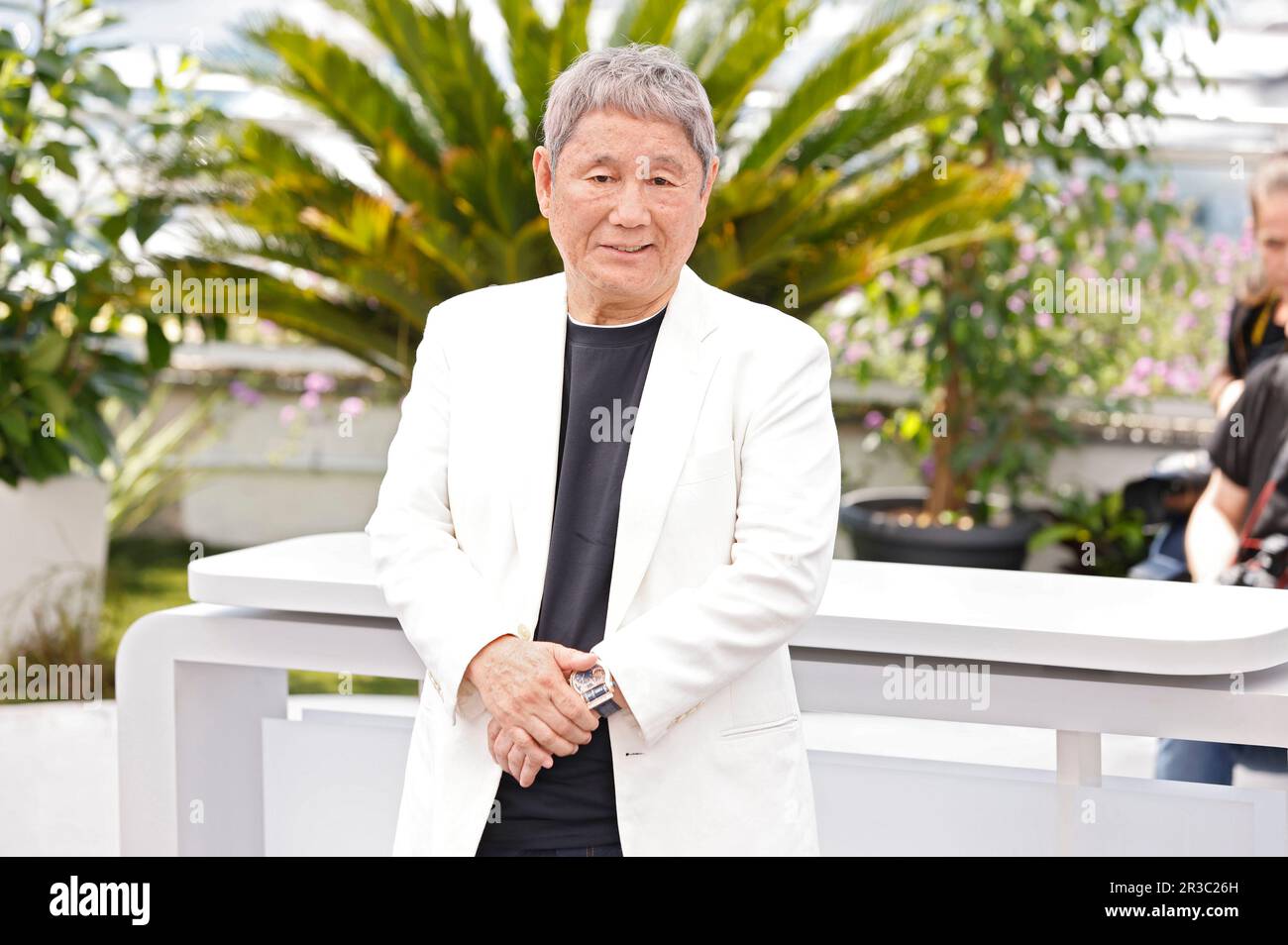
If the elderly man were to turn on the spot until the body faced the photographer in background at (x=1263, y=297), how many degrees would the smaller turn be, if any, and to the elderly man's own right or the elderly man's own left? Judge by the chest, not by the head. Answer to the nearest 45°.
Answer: approximately 135° to the elderly man's own left

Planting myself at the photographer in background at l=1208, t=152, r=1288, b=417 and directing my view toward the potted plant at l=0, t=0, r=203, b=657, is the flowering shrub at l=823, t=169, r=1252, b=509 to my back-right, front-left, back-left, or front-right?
front-right

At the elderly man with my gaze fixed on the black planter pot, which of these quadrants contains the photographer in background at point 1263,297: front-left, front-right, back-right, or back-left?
front-right

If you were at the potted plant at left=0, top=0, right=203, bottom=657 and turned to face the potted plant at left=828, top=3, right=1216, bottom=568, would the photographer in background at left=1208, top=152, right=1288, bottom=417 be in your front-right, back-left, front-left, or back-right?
front-right

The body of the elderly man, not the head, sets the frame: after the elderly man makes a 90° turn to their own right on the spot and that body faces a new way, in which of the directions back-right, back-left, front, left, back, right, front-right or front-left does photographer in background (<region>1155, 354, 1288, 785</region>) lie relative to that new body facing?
back-right

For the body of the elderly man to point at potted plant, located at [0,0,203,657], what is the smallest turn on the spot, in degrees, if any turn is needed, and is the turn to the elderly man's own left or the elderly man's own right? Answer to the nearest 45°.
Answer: approximately 135° to the elderly man's own right

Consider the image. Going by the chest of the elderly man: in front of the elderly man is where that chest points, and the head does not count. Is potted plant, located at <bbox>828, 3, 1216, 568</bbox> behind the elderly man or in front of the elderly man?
behind

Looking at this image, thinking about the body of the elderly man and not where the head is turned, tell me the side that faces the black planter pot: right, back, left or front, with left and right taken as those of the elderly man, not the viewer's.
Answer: back

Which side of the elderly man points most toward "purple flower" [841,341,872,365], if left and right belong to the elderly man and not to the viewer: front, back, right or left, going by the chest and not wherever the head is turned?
back

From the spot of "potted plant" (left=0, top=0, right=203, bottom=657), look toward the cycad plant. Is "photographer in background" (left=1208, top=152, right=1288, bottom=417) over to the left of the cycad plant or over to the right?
right

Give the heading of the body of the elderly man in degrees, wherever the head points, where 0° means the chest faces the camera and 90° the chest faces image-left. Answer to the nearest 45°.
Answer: approximately 0°

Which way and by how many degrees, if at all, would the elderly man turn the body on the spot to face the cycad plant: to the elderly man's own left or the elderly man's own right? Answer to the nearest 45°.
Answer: approximately 180°

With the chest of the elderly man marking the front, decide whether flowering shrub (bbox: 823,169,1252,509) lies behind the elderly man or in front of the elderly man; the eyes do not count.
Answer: behind
